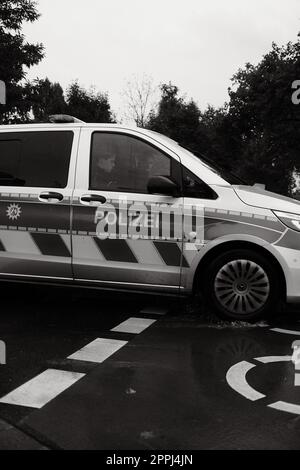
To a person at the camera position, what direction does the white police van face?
facing to the right of the viewer
